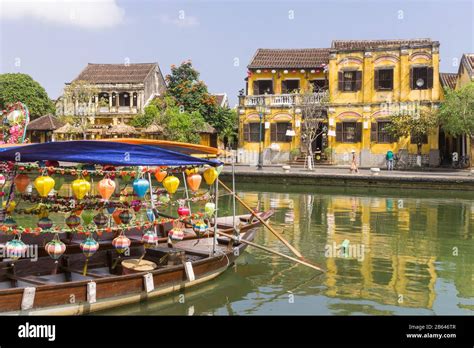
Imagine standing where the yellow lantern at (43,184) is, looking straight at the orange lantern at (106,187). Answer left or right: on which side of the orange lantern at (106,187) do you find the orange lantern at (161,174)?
left

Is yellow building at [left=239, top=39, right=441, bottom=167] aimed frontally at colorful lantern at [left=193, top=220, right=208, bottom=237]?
yes

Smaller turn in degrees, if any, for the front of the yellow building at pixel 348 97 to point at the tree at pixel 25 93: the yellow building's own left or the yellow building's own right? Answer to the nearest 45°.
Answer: approximately 90° to the yellow building's own right

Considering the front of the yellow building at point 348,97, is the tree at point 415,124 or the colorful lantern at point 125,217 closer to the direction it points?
the colorful lantern

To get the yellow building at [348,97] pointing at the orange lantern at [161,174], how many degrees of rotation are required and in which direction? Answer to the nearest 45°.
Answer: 0° — it already faces it

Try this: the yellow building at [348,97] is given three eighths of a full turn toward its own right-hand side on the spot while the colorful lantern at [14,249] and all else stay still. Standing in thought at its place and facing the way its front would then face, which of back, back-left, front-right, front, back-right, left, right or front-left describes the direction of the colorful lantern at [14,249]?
back-left

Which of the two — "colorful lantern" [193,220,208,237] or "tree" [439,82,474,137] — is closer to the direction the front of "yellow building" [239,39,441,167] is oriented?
the colorful lantern

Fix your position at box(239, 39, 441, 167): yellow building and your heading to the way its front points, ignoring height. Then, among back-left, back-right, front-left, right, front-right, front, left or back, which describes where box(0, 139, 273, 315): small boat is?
front

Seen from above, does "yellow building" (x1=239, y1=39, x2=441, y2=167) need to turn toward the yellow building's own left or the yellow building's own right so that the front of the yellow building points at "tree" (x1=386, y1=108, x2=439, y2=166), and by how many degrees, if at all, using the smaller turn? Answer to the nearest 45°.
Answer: approximately 45° to the yellow building's own left

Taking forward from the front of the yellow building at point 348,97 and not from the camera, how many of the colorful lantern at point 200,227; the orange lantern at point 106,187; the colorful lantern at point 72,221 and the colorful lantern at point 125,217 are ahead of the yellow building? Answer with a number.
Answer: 4

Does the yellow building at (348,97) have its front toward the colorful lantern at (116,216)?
yes

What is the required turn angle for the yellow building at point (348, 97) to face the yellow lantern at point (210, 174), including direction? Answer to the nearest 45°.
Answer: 0° — it already faces it

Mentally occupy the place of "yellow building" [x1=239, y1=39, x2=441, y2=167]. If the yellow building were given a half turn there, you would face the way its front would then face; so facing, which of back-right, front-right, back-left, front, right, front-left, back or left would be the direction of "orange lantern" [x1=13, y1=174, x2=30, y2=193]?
back

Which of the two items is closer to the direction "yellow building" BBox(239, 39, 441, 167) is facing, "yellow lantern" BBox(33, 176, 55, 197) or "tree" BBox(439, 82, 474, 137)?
the yellow lantern

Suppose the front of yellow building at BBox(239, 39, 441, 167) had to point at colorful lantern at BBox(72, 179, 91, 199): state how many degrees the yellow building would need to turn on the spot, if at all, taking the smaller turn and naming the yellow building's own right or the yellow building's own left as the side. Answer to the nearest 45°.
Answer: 0° — it already faces it

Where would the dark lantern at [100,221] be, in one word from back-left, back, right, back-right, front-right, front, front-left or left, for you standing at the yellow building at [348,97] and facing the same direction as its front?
front

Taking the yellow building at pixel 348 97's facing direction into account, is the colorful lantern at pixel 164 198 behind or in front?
in front

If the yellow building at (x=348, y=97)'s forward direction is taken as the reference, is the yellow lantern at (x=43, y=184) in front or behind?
in front

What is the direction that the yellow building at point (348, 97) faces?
toward the camera
